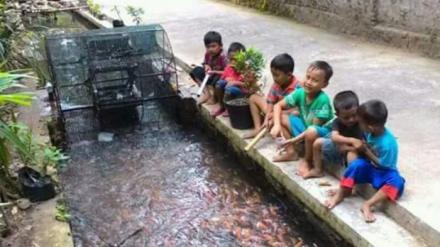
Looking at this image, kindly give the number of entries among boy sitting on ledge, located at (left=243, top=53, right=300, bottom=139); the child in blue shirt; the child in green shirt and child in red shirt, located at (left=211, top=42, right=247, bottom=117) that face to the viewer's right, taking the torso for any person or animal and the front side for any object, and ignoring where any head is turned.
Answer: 0

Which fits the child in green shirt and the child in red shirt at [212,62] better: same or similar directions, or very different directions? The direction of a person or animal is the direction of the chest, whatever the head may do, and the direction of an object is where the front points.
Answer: same or similar directions

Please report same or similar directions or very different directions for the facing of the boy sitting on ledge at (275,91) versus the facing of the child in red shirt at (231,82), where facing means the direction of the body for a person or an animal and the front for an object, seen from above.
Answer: same or similar directions

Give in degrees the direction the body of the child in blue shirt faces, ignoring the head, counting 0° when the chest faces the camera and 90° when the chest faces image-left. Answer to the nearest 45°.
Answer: approximately 45°

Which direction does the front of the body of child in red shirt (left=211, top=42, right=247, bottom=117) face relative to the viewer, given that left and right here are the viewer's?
facing the viewer and to the left of the viewer

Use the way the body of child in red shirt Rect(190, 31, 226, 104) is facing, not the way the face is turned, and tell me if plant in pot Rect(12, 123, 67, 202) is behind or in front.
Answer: in front

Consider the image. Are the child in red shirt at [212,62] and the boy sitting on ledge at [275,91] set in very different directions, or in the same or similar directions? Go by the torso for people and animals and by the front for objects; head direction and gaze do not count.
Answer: same or similar directions

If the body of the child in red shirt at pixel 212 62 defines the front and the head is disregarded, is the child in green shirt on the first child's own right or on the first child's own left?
on the first child's own left

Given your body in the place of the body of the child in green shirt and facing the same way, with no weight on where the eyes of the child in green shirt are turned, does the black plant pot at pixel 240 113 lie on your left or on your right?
on your right

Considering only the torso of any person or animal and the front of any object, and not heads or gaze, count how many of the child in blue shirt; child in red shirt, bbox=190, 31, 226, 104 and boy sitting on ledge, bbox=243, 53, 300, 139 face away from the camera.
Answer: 0

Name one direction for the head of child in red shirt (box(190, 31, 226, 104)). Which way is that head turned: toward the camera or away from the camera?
toward the camera

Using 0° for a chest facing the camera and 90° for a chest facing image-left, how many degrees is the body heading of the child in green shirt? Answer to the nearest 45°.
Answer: approximately 45°

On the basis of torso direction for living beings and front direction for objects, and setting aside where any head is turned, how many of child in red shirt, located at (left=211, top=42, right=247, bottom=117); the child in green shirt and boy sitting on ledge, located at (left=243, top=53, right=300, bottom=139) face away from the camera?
0

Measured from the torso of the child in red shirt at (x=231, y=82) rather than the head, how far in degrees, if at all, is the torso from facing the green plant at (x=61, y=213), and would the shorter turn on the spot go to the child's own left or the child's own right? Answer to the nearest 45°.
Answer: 0° — they already face it

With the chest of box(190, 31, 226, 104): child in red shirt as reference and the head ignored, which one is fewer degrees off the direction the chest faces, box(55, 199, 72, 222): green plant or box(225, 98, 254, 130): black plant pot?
the green plant

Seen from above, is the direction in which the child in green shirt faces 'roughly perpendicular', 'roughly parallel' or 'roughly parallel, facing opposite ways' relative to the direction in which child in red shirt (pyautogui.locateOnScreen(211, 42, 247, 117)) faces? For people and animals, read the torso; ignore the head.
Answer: roughly parallel

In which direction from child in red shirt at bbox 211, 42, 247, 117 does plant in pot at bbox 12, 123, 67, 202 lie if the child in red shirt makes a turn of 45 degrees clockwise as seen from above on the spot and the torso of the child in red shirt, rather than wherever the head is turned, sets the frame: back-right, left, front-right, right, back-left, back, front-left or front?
front-left
